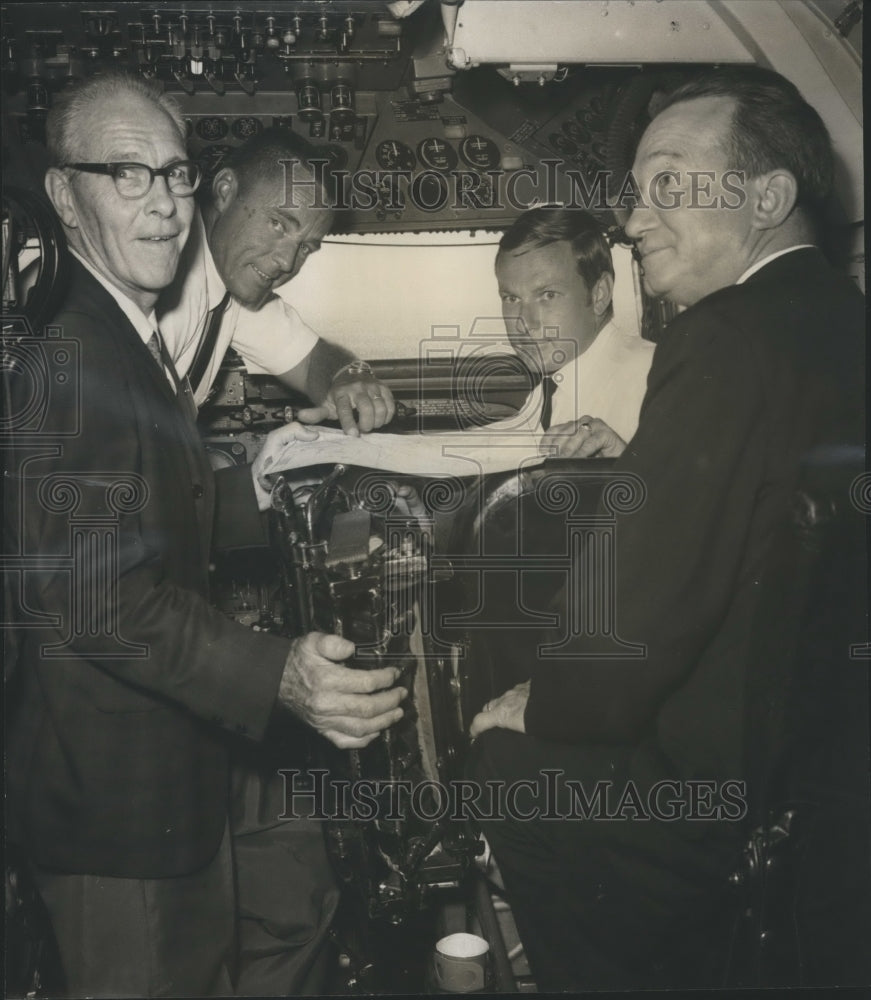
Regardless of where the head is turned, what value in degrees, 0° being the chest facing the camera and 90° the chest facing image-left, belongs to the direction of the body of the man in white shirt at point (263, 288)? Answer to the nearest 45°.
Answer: approximately 315°

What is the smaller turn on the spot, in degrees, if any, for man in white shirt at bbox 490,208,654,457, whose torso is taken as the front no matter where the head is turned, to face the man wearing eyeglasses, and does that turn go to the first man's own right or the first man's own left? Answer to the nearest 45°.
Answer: approximately 45° to the first man's own right
